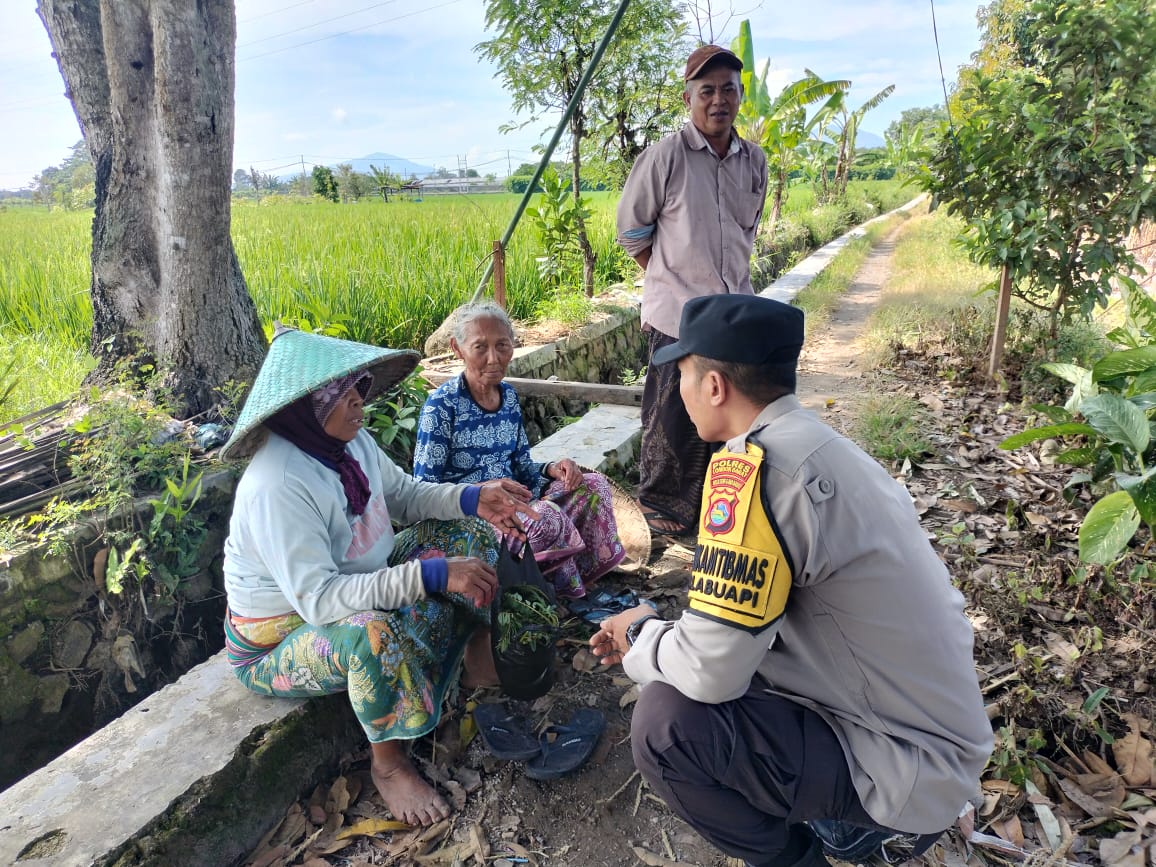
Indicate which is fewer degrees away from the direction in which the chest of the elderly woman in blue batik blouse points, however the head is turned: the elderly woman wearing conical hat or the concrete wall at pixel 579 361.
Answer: the elderly woman wearing conical hat

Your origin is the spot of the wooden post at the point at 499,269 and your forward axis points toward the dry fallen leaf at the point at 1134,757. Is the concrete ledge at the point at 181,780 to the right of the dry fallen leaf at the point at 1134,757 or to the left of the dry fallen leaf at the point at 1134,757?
right

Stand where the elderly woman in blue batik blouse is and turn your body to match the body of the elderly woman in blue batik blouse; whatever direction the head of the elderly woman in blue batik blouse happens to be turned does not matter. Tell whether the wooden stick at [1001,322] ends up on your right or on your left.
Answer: on your left

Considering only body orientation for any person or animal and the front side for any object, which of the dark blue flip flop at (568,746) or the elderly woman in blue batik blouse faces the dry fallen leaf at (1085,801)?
the elderly woman in blue batik blouse
